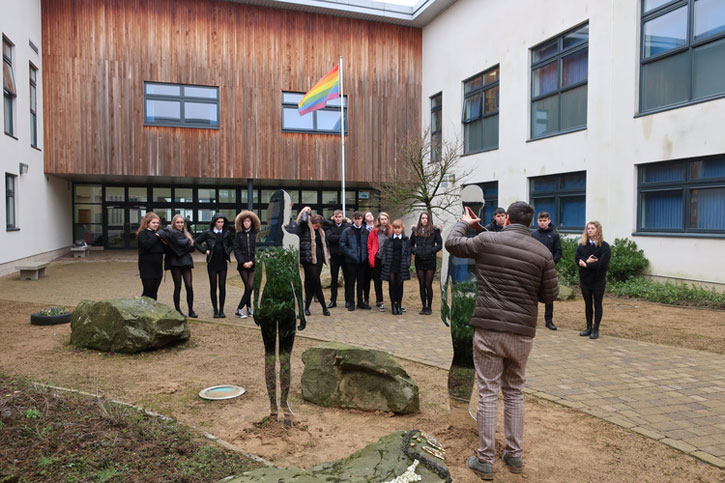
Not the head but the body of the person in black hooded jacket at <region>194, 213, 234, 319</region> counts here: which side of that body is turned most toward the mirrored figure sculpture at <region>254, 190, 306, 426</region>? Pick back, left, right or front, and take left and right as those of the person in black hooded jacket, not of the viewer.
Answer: front

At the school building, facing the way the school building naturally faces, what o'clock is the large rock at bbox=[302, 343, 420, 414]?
The large rock is roughly at 12 o'clock from the school building.

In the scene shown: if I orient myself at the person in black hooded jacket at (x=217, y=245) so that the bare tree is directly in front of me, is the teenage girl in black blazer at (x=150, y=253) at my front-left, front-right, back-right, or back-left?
back-left

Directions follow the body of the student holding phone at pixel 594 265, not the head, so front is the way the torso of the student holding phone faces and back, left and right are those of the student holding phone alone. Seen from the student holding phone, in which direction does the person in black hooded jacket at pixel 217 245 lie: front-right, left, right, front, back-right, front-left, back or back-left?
front-right

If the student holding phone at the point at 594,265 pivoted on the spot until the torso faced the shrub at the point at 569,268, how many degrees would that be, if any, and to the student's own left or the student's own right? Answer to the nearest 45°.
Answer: approximately 135° to the student's own right

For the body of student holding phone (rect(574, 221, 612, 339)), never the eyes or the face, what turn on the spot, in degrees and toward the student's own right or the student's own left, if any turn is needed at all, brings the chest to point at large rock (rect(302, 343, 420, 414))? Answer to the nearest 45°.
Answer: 0° — they already face it

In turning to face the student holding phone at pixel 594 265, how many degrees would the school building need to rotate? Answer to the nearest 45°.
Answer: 0° — it already faces them

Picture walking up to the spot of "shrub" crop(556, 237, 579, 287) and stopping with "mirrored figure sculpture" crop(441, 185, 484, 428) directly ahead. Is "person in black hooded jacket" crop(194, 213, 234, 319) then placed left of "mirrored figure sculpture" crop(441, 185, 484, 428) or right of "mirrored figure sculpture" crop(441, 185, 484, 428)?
right

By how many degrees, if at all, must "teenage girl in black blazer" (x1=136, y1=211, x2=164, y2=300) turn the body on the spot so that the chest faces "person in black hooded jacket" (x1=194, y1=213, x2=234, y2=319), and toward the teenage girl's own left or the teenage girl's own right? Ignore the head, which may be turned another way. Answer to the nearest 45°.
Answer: approximately 45° to the teenage girl's own left
